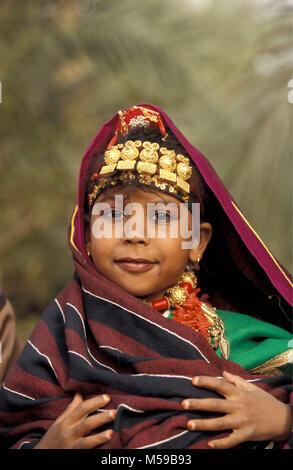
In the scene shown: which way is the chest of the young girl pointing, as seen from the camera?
toward the camera

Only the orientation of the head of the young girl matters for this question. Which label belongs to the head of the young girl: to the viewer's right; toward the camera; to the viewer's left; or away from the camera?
toward the camera
